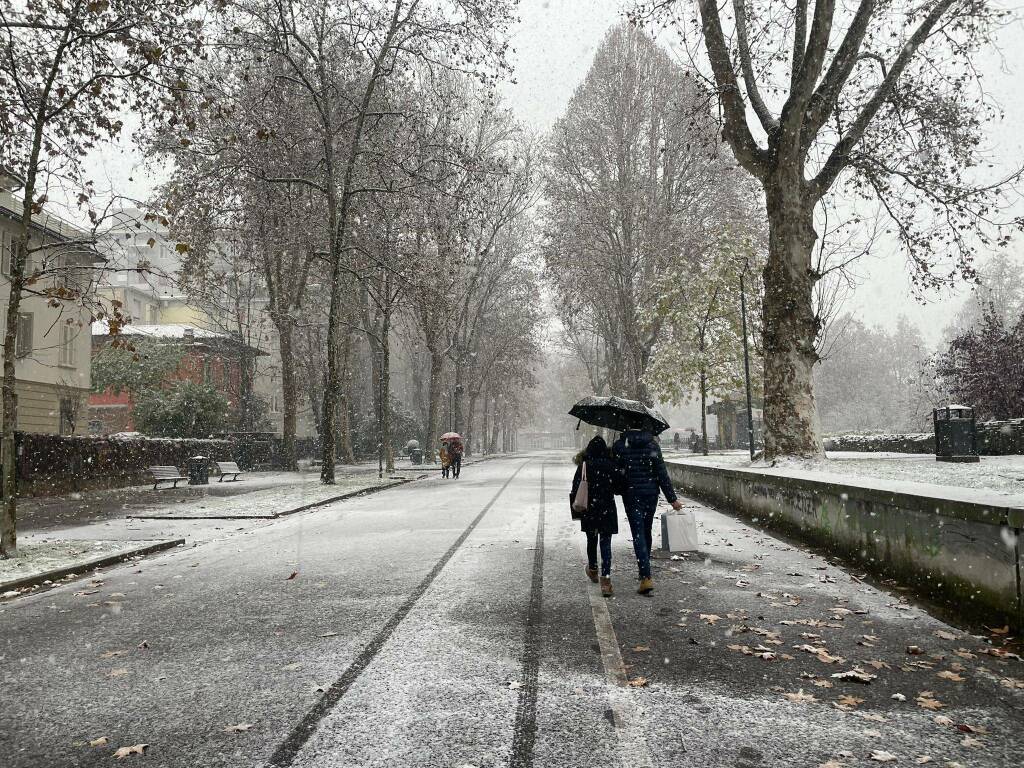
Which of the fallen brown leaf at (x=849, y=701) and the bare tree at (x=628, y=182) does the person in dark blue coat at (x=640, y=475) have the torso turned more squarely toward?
the bare tree

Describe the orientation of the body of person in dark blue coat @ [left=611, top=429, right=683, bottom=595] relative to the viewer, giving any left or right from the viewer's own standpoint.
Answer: facing away from the viewer

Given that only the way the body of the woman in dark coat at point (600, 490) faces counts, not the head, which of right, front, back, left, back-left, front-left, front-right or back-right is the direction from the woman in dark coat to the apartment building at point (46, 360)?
front-left

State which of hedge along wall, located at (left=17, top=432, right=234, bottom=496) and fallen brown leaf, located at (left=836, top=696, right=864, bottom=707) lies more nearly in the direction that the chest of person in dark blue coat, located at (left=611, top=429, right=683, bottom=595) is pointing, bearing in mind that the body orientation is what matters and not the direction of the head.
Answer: the hedge along wall

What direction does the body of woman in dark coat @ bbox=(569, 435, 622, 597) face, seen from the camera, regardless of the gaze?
away from the camera

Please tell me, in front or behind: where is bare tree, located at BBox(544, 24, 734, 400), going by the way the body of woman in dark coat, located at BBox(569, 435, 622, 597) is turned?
in front

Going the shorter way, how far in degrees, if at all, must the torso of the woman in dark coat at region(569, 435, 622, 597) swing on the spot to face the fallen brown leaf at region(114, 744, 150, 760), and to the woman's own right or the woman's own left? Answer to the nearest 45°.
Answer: approximately 135° to the woman's own left

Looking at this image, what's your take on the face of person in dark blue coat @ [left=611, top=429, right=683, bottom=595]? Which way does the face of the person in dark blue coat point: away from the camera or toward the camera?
away from the camera

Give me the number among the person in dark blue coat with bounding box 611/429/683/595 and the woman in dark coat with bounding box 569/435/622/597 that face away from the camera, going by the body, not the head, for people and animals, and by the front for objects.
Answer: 2

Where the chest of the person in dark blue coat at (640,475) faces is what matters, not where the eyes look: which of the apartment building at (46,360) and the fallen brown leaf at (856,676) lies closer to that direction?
the apartment building

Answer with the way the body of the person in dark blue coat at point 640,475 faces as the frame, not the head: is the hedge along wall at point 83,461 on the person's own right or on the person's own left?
on the person's own left

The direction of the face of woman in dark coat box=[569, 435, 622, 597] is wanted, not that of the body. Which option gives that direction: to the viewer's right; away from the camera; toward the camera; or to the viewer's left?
away from the camera

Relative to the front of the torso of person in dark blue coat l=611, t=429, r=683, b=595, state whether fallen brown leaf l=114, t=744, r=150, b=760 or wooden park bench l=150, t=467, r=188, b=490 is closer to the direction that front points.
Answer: the wooden park bench
